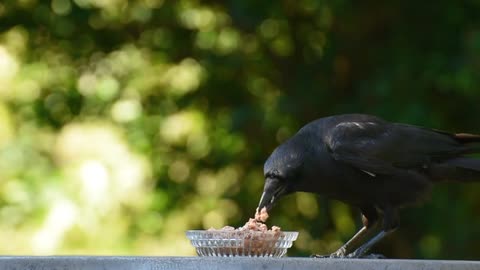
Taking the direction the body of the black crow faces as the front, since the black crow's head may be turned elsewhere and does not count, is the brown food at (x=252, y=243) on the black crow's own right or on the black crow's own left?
on the black crow's own left

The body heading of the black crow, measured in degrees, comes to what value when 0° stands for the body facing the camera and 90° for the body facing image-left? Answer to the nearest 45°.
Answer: approximately 90°
